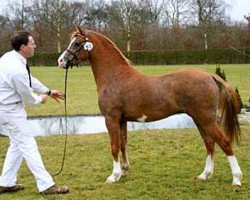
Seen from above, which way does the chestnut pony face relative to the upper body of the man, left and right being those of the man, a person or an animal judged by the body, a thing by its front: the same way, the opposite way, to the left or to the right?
the opposite way

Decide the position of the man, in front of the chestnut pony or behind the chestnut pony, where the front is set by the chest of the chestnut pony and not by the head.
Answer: in front

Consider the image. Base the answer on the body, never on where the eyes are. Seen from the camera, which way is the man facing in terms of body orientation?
to the viewer's right

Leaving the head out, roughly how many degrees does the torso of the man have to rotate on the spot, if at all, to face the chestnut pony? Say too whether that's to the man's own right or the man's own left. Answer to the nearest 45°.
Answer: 0° — they already face it

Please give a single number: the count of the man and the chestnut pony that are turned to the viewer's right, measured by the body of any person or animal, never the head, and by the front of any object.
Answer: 1

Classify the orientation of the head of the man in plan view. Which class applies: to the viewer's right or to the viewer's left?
to the viewer's right

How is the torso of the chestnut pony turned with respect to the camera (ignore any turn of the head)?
to the viewer's left
